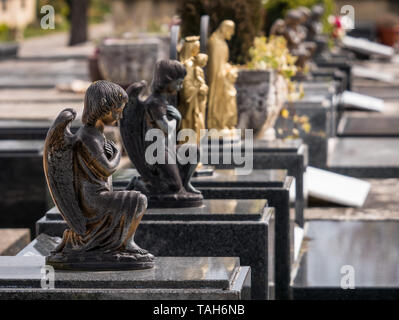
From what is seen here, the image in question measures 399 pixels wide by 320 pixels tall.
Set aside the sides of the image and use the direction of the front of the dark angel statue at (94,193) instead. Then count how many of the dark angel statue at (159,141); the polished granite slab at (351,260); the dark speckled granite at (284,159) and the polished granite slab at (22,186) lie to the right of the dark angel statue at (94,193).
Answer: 0

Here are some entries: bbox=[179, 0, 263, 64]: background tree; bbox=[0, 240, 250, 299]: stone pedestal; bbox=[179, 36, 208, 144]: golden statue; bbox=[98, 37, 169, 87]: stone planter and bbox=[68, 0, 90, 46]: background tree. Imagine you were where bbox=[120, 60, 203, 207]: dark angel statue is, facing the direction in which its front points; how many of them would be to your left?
4

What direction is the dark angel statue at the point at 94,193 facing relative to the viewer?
to the viewer's right

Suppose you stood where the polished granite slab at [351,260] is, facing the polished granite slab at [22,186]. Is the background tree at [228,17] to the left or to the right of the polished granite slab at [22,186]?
right

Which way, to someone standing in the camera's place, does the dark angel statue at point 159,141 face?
facing to the right of the viewer

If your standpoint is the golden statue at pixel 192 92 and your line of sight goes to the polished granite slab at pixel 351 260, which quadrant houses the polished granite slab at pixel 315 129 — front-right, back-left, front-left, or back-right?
front-left

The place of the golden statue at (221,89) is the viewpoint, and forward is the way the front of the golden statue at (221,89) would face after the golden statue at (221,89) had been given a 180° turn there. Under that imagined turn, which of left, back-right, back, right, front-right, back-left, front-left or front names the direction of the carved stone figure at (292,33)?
right

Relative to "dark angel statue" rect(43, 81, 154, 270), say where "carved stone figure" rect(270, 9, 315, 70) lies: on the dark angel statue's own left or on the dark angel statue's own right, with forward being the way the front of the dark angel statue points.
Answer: on the dark angel statue's own left

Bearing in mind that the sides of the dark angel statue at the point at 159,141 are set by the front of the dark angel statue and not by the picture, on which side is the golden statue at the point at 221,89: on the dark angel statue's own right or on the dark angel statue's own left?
on the dark angel statue's own left

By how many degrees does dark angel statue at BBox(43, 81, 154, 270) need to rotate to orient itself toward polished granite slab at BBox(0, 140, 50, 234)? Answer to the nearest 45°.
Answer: approximately 90° to its left

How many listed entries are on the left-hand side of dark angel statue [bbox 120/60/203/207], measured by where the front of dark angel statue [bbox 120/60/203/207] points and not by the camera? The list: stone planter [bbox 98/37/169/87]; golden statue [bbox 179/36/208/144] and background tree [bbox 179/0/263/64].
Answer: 3

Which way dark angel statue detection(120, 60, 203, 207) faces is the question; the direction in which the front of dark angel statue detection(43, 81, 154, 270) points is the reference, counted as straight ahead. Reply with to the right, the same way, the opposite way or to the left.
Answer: the same way

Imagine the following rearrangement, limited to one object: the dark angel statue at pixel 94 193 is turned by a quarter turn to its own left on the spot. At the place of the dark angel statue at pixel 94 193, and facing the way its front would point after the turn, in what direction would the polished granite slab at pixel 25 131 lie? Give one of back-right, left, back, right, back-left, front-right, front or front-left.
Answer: front

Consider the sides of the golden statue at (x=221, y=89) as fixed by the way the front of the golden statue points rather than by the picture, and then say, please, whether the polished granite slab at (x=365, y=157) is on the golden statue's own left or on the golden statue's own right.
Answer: on the golden statue's own left
